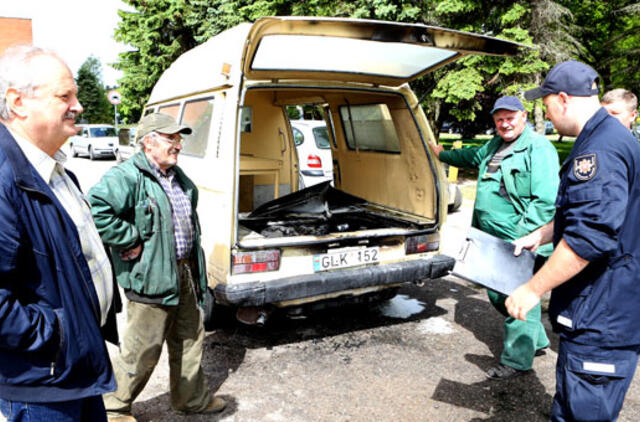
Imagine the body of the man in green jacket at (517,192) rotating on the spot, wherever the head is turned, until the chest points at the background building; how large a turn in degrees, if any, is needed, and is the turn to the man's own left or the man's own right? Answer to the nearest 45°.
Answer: approximately 90° to the man's own right

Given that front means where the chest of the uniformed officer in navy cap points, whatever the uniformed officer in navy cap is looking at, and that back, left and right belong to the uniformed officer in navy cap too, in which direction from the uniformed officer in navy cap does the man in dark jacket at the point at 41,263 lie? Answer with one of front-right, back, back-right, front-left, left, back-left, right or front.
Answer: front-left

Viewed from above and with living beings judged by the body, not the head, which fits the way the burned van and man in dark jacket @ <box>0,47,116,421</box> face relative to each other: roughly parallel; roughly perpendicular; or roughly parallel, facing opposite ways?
roughly perpendicular

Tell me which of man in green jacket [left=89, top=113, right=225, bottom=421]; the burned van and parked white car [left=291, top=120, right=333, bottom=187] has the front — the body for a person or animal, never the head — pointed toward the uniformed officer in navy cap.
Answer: the man in green jacket

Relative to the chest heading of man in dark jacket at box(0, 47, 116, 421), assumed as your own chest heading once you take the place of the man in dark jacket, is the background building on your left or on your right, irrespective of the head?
on your left

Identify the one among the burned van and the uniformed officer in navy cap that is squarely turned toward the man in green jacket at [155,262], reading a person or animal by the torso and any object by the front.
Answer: the uniformed officer in navy cap

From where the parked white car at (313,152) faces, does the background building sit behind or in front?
in front

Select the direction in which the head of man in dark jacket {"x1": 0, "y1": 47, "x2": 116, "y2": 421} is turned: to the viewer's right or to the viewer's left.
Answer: to the viewer's right

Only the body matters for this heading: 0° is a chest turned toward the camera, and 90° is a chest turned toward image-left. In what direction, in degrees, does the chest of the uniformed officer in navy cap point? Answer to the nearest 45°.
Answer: approximately 90°

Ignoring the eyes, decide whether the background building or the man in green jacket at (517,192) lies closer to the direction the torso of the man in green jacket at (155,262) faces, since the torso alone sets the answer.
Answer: the man in green jacket

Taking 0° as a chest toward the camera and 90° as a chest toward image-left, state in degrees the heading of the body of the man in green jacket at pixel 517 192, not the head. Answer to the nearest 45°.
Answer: approximately 45°

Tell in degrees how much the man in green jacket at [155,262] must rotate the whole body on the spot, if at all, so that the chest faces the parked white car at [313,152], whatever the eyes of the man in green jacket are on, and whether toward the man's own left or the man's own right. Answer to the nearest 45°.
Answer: approximately 90° to the man's own left

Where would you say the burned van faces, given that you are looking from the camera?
facing away from the viewer and to the left of the viewer

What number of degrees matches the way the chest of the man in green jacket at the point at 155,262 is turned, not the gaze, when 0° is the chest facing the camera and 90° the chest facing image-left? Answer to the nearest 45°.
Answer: approximately 315°

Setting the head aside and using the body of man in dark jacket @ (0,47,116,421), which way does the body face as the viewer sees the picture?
to the viewer's right

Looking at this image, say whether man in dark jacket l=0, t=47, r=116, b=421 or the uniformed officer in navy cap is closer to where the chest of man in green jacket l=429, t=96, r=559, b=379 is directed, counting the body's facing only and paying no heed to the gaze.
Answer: the man in dark jacket

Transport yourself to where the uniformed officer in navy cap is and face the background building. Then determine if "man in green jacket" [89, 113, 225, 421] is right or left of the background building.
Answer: left
